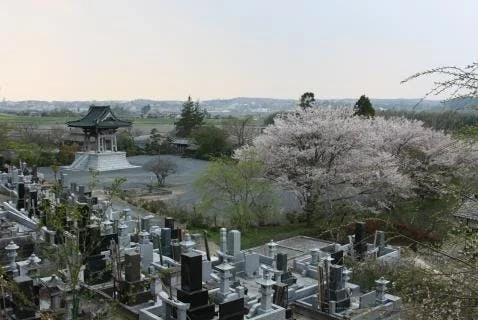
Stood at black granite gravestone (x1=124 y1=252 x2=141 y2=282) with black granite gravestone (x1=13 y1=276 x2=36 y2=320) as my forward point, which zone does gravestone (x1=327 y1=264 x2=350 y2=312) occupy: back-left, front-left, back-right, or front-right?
back-left

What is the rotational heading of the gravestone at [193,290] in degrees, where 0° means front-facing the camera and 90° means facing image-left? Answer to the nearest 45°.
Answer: approximately 315°

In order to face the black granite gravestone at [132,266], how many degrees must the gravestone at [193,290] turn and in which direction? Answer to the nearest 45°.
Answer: approximately 180°

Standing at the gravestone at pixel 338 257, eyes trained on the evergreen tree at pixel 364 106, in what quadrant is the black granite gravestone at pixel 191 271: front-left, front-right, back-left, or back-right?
back-left

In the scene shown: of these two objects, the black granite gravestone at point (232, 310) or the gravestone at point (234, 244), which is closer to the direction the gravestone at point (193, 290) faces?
the black granite gravestone

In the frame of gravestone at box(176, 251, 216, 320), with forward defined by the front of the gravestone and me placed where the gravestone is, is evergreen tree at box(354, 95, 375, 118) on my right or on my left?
on my left

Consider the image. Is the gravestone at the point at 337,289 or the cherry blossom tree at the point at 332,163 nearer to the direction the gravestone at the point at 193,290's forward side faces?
the gravestone

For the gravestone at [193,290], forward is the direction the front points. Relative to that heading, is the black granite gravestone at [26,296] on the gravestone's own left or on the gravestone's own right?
on the gravestone's own right

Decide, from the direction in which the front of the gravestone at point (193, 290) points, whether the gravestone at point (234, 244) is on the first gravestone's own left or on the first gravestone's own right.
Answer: on the first gravestone's own left

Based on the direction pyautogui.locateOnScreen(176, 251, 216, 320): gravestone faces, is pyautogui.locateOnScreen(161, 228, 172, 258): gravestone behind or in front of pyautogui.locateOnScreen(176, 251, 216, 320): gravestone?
behind

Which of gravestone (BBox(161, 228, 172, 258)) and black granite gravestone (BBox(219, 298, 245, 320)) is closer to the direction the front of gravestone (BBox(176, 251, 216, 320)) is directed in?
the black granite gravestone
